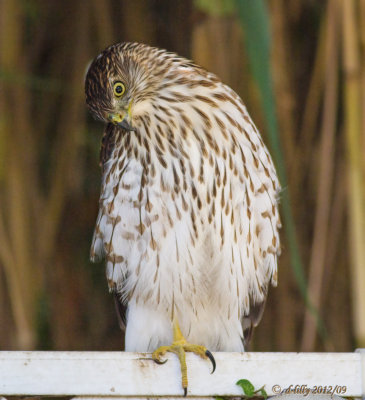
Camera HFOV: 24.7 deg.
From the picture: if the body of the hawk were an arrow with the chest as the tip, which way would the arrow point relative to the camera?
toward the camera
